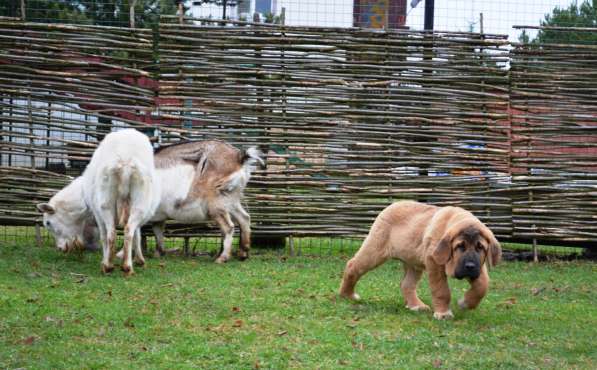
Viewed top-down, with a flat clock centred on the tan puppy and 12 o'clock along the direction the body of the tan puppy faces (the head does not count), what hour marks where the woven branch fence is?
The woven branch fence is roughly at 7 o'clock from the tan puppy.

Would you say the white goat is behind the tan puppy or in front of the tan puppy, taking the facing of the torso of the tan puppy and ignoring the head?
behind

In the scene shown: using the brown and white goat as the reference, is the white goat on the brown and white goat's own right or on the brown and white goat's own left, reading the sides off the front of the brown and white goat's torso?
on the brown and white goat's own left

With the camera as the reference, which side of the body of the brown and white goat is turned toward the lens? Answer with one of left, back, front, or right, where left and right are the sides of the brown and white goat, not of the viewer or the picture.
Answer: left

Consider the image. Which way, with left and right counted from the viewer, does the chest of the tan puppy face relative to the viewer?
facing the viewer and to the right of the viewer

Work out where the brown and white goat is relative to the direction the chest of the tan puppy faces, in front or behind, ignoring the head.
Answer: behind
